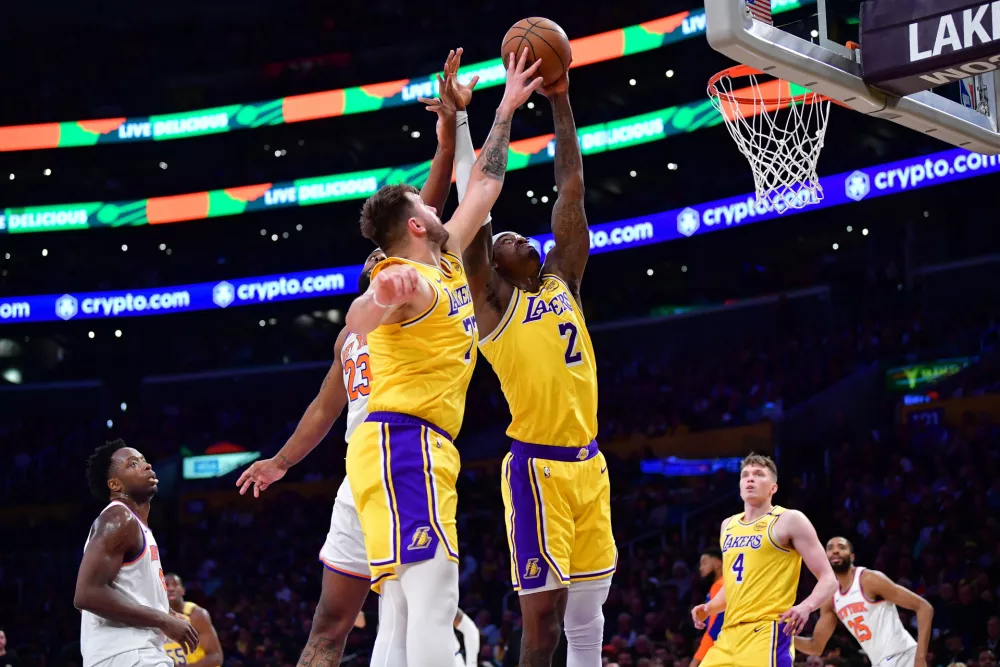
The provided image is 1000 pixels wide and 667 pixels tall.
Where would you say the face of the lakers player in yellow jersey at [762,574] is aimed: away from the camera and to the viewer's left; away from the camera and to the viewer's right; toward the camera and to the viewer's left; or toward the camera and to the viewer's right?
toward the camera and to the viewer's left

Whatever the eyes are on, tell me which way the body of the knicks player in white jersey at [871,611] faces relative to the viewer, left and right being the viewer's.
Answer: facing the viewer and to the left of the viewer

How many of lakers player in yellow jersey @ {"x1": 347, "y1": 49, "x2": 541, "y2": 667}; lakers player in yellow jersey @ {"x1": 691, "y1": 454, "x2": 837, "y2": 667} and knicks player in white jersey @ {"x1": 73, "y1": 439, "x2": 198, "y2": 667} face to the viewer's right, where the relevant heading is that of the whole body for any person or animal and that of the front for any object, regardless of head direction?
2

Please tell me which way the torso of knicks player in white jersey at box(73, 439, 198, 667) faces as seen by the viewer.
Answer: to the viewer's right

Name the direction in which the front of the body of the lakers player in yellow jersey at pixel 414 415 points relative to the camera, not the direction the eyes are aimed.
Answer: to the viewer's right

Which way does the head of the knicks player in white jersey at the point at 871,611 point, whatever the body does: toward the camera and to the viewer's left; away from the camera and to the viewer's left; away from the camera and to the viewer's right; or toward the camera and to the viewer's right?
toward the camera and to the viewer's left

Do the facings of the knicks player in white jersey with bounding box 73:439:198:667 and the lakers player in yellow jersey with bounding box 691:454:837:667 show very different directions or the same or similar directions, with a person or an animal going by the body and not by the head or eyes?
very different directions

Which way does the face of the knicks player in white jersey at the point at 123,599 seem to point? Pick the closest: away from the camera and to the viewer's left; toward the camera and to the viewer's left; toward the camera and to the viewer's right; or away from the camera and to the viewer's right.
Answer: toward the camera and to the viewer's right
